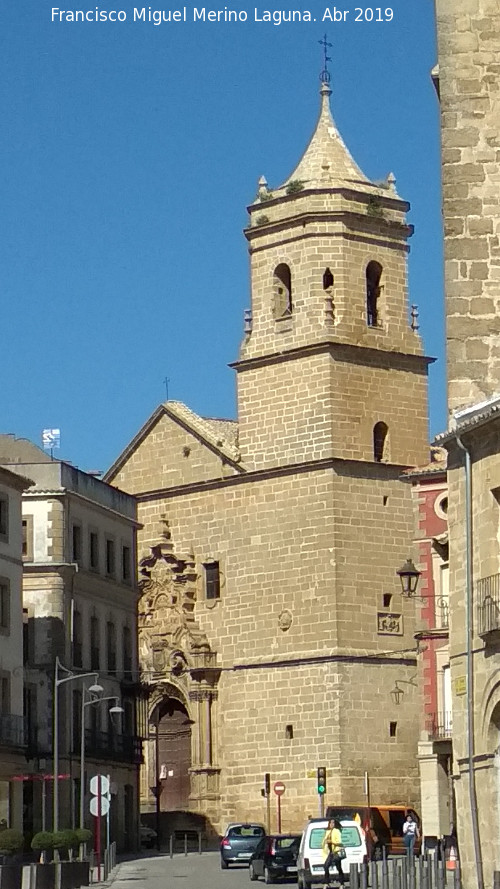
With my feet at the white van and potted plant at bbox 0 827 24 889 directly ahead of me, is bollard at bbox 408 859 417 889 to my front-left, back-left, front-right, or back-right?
back-left

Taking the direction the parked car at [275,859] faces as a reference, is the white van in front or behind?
behind

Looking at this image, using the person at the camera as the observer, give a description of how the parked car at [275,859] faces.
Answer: facing away from the viewer and to the left of the viewer

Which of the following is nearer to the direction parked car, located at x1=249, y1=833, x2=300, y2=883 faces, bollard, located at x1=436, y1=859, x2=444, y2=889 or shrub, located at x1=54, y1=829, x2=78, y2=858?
the shrub

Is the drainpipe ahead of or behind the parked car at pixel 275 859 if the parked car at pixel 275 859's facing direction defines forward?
behind

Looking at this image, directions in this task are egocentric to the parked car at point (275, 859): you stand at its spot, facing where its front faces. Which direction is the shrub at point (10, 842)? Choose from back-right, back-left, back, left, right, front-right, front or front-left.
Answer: front-left
